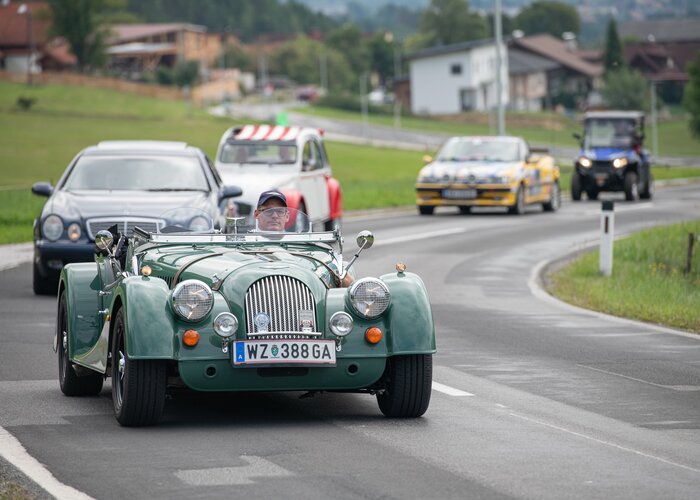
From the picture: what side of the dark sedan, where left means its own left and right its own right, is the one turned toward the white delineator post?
left

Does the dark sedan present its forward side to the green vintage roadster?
yes

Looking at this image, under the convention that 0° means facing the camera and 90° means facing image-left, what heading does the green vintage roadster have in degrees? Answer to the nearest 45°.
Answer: approximately 0°

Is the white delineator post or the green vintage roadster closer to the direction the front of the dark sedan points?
the green vintage roadster

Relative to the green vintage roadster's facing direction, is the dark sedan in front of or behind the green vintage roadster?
behind

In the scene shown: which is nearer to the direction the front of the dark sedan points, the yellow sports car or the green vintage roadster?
the green vintage roadster

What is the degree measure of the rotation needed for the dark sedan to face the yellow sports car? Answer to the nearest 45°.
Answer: approximately 135° to its left

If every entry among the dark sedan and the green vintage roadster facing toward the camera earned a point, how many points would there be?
2

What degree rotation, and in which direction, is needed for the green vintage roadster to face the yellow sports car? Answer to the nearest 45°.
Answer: approximately 180°
